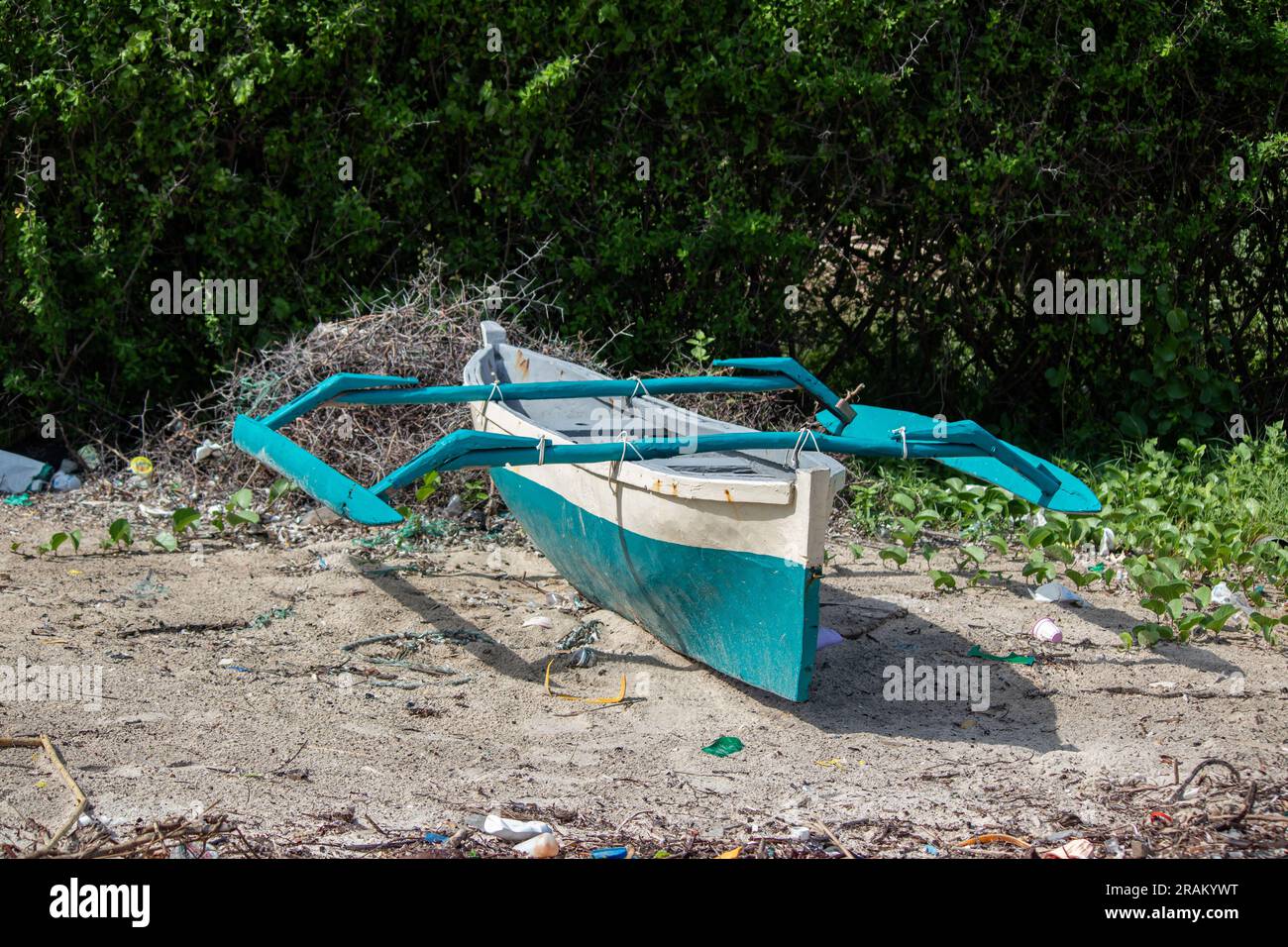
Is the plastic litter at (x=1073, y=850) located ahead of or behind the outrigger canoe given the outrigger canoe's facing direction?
ahead

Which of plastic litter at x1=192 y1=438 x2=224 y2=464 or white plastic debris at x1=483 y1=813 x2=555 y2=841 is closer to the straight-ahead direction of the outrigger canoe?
the white plastic debris

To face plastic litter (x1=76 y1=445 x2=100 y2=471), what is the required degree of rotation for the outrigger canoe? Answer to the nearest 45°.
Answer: approximately 180°

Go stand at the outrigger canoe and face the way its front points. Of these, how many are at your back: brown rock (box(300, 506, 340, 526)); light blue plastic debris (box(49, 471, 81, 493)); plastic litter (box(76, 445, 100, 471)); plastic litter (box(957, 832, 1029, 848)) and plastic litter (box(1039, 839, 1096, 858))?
3

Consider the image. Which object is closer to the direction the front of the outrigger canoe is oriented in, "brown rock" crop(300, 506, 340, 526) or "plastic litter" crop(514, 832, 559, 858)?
the plastic litter

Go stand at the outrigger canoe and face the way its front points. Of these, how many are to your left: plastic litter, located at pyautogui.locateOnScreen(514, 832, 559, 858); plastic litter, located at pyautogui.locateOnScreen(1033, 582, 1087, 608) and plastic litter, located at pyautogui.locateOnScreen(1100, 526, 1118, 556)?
2
